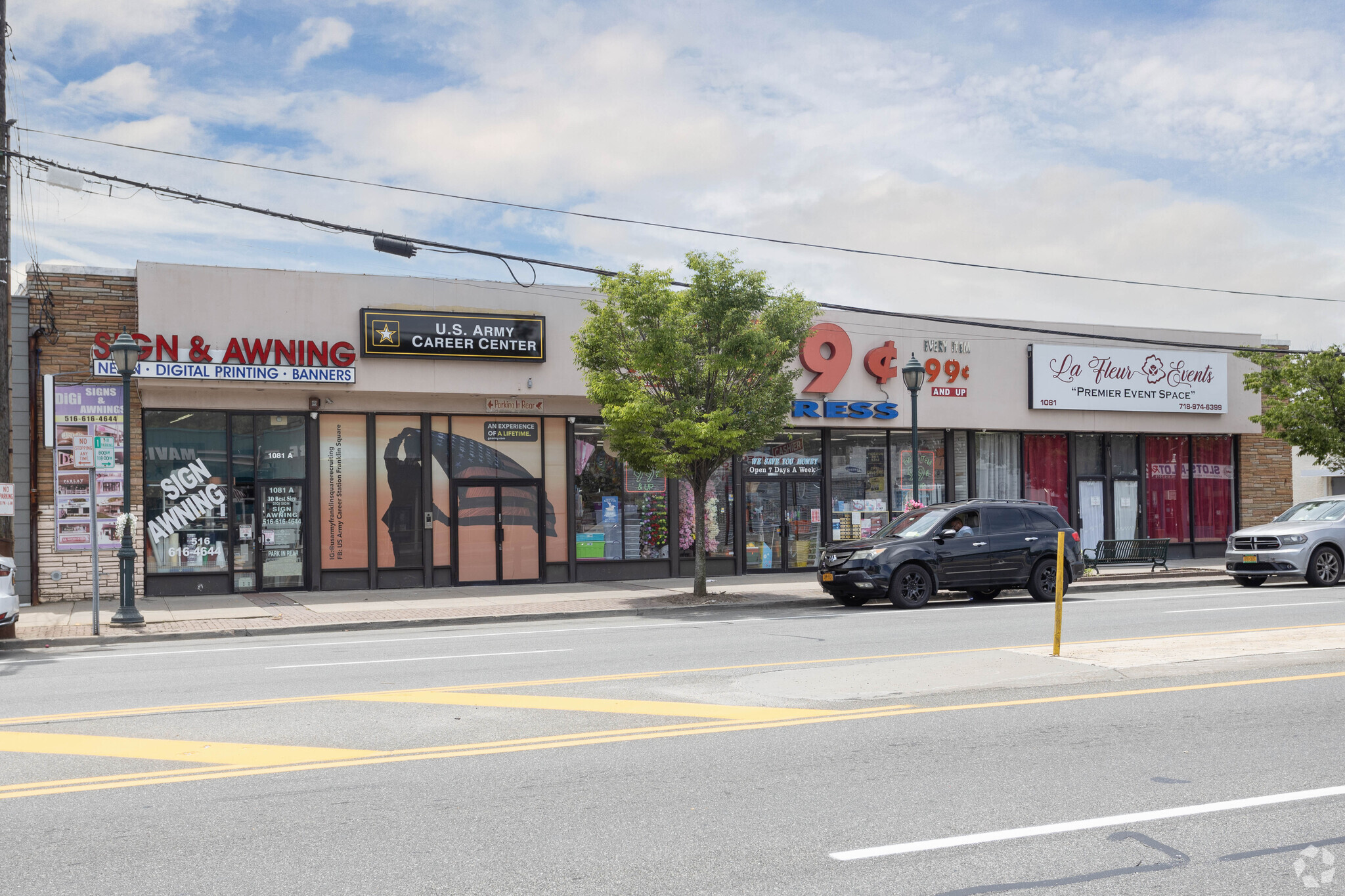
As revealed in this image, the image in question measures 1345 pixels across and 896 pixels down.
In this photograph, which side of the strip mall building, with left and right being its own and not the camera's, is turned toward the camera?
front

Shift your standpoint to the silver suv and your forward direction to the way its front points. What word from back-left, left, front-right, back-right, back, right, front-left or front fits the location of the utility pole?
front

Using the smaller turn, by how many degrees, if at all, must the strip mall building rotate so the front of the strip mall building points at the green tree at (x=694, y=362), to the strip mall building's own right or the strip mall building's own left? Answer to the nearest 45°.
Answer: approximately 45° to the strip mall building's own left

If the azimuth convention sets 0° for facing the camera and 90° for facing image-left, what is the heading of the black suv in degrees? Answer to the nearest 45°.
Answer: approximately 45°

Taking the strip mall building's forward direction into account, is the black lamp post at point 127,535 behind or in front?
in front

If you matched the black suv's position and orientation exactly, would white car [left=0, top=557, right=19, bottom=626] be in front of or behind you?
in front

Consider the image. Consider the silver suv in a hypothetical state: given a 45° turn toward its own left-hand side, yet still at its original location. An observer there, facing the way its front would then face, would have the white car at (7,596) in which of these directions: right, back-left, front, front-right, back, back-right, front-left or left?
front-right

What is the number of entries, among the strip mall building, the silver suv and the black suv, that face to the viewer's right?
0

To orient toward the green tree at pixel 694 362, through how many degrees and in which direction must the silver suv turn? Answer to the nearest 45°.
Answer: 0° — it already faces it

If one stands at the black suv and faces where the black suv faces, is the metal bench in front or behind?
behind

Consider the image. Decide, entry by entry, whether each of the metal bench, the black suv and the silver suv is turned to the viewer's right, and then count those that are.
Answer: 0

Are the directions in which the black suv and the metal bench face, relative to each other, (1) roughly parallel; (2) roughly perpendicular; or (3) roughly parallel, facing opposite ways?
roughly perpendicular

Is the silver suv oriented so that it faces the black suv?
yes

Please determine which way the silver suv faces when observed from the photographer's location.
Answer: facing the viewer and to the left of the viewer
